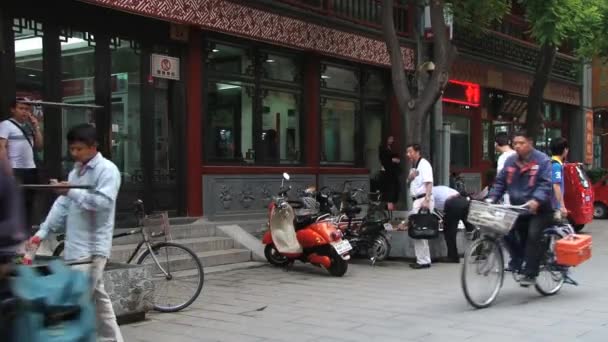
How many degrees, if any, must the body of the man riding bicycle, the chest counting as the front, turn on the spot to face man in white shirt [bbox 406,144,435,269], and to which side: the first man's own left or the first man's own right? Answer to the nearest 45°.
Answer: approximately 90° to the first man's own right

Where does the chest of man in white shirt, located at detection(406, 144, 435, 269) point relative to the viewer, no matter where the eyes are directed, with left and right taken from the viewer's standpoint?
facing the viewer and to the left of the viewer

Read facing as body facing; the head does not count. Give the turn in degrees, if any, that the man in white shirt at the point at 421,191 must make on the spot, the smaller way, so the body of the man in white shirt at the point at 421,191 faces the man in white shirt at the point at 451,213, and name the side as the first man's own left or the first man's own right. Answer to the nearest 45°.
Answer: approximately 180°

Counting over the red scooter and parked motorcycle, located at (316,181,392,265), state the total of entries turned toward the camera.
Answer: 0

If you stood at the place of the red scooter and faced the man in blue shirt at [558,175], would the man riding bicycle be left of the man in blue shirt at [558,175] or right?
right

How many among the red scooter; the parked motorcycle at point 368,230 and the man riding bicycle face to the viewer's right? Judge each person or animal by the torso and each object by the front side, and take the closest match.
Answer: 0

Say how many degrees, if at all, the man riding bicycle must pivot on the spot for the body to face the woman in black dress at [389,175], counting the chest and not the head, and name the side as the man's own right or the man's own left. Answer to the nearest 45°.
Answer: approximately 135° to the man's own right

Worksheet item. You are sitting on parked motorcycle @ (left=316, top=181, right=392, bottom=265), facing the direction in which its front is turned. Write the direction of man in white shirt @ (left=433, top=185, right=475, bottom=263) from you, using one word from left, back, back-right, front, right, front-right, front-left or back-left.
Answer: back-right
